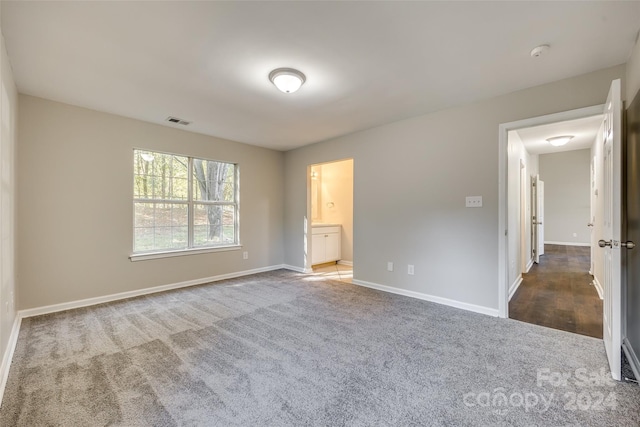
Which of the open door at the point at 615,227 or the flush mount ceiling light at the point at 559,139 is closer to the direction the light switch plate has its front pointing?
the open door

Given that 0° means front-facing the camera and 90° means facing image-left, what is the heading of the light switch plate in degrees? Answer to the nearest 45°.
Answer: approximately 0°

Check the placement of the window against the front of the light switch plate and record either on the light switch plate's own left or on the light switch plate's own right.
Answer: on the light switch plate's own right

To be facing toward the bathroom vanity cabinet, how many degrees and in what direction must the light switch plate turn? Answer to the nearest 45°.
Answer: approximately 135° to its right

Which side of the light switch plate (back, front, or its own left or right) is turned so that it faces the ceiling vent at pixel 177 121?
right

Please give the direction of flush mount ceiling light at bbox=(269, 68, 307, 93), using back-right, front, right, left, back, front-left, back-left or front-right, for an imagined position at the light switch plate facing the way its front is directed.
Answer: front-right
